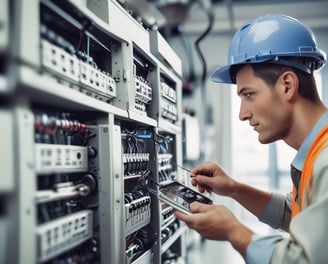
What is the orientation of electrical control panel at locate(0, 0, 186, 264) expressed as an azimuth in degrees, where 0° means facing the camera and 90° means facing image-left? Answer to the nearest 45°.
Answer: approximately 315°

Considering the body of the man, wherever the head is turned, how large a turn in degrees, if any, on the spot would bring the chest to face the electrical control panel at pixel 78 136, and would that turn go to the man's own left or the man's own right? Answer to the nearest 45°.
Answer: approximately 45° to the man's own left

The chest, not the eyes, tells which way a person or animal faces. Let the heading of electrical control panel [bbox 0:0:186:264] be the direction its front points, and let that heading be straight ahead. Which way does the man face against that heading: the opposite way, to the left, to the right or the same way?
the opposite way

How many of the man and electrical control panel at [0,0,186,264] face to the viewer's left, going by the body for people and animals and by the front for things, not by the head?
1

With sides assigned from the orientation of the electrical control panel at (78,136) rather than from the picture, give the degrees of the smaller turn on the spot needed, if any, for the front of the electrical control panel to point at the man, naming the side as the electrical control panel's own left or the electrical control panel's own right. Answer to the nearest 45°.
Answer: approximately 45° to the electrical control panel's own left

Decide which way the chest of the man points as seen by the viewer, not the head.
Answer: to the viewer's left
